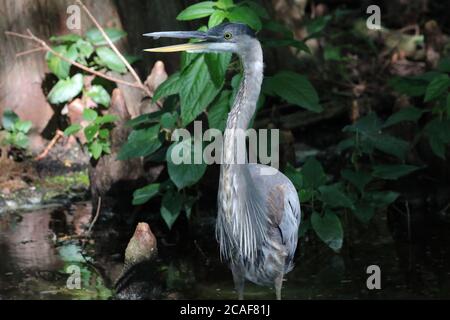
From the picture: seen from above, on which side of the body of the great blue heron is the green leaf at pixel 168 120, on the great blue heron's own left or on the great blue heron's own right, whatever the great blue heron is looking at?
on the great blue heron's own right

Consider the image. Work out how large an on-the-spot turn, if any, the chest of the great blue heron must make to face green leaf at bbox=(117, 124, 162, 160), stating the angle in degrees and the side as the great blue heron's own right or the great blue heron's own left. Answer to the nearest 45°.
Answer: approximately 90° to the great blue heron's own right

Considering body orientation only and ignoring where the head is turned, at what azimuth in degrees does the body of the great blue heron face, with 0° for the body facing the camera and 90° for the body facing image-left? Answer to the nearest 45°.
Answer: approximately 45°

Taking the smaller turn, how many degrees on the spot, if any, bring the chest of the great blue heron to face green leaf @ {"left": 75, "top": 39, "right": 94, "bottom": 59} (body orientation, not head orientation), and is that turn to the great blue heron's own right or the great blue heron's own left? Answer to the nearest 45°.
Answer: approximately 90° to the great blue heron's own right

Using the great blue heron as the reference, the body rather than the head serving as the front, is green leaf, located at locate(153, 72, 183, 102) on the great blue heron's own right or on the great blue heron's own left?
on the great blue heron's own right

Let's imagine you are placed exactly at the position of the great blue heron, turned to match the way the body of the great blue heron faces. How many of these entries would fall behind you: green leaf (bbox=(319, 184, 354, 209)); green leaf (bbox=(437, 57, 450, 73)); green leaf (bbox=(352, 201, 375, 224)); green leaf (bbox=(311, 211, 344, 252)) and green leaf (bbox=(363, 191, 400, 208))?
5

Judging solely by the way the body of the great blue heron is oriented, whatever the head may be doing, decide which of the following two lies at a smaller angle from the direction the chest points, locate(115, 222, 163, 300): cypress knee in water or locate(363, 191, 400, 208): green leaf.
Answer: the cypress knee in water

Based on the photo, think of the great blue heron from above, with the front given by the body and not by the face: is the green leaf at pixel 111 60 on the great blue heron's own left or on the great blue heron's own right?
on the great blue heron's own right

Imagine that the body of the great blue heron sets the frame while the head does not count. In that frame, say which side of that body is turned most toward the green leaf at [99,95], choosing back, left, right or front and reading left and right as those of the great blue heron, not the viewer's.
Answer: right
